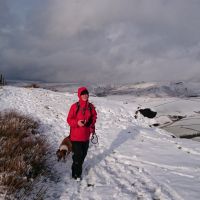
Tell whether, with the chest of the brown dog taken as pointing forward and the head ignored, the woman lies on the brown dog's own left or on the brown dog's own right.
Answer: on the brown dog's own left

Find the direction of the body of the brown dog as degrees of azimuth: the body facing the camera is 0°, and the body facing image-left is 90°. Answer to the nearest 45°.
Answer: approximately 45°

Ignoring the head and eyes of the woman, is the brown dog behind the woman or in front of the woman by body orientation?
behind

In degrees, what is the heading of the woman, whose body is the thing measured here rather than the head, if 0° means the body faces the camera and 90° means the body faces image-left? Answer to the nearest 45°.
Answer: approximately 0°
